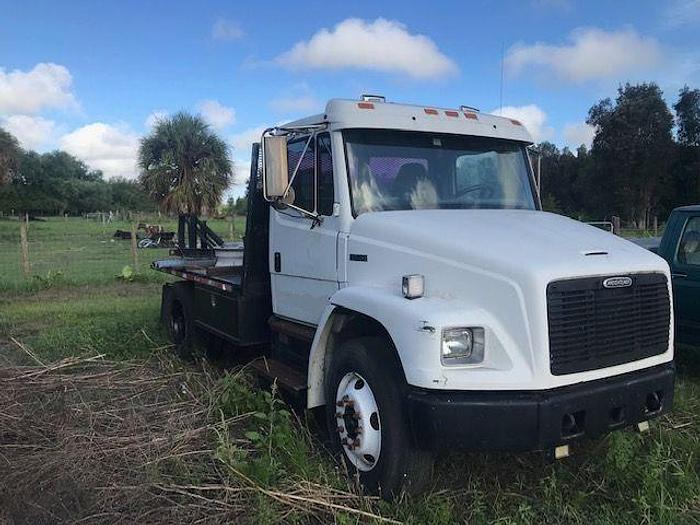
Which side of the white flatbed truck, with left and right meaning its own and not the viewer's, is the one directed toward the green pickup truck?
left

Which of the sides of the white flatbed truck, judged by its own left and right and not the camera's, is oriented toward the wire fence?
back

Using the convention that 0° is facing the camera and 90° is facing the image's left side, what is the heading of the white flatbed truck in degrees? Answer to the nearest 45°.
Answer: approximately 315°

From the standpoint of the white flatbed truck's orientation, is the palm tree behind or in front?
behind
